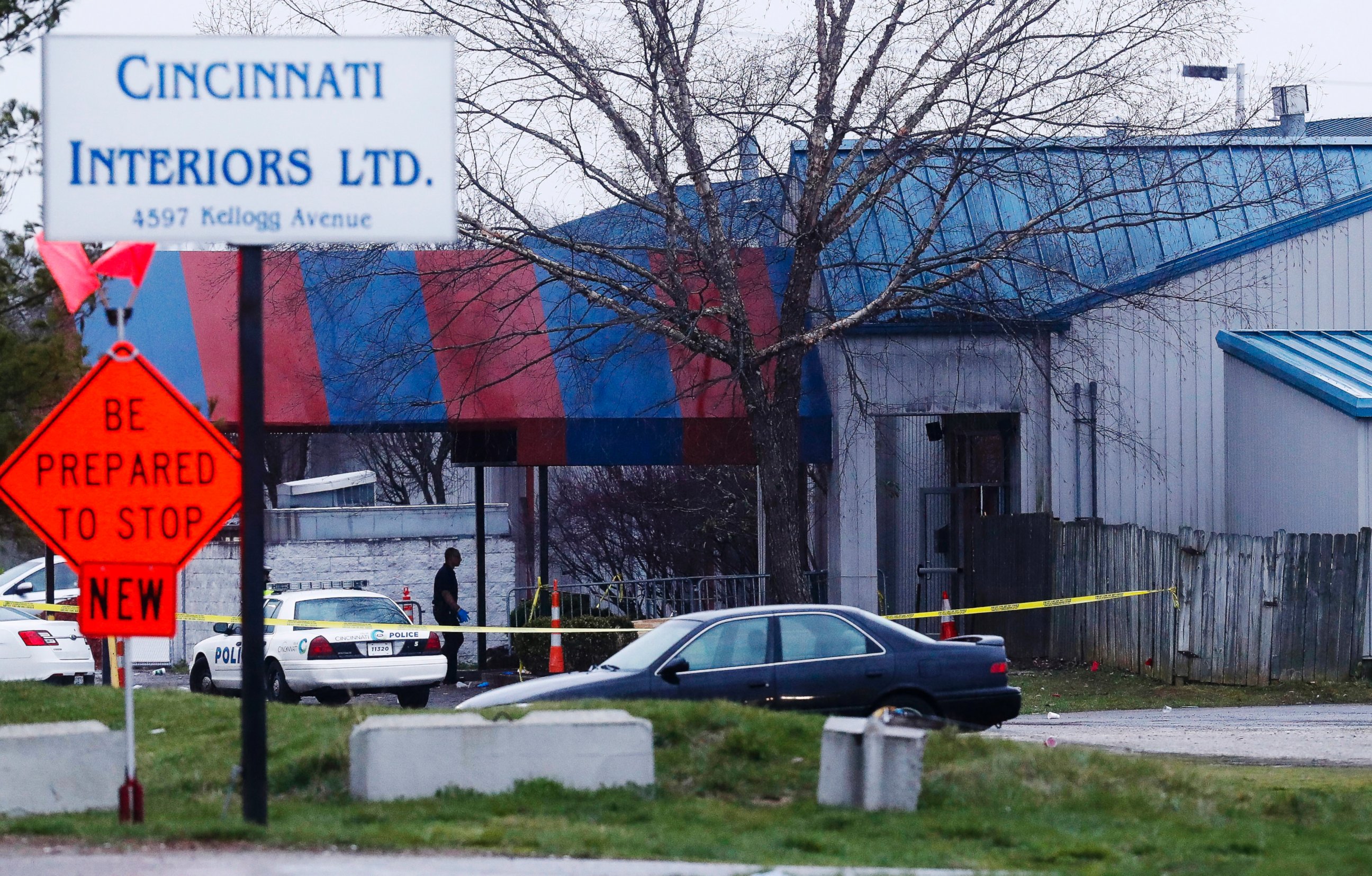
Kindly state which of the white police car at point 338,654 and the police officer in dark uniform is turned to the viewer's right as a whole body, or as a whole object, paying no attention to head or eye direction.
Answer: the police officer in dark uniform

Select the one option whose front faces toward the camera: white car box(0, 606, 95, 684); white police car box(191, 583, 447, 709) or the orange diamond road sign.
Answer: the orange diamond road sign

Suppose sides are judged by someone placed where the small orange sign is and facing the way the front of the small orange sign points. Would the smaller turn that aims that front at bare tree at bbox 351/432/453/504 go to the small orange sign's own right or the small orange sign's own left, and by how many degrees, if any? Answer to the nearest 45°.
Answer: approximately 180°

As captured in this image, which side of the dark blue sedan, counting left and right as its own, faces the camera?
left

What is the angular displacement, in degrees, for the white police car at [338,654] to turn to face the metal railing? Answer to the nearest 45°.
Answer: approximately 90° to its right

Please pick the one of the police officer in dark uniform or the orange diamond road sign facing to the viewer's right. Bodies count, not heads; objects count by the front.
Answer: the police officer in dark uniform

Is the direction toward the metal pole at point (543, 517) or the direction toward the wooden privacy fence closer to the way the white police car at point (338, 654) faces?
the metal pole

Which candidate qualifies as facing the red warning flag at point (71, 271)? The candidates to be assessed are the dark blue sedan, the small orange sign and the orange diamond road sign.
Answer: the dark blue sedan

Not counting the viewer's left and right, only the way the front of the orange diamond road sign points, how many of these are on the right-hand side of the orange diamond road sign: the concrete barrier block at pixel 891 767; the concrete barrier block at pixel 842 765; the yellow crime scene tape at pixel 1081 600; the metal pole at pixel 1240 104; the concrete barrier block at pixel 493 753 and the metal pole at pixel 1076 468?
0

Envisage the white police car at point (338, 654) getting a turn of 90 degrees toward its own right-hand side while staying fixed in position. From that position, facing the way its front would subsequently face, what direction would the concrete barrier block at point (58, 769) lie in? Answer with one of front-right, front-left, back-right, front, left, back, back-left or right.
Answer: back-right

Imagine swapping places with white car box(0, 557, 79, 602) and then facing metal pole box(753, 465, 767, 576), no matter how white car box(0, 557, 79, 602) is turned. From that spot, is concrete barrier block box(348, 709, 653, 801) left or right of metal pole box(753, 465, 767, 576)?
right

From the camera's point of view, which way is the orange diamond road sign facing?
toward the camera

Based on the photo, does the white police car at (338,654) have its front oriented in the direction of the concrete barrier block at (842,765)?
no

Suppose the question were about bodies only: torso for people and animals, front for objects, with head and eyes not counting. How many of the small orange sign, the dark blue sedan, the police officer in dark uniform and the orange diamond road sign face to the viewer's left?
1

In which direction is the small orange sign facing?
toward the camera

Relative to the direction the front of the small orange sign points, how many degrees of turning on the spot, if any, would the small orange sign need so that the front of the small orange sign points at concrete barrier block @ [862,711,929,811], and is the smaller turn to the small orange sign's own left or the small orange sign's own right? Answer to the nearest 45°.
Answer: approximately 90° to the small orange sign's own left

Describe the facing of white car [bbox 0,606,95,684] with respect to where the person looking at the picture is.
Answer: facing away from the viewer and to the left of the viewer

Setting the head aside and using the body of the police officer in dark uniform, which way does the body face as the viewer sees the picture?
to the viewer's right

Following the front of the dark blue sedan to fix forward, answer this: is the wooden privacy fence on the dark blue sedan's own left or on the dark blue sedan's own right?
on the dark blue sedan's own right
